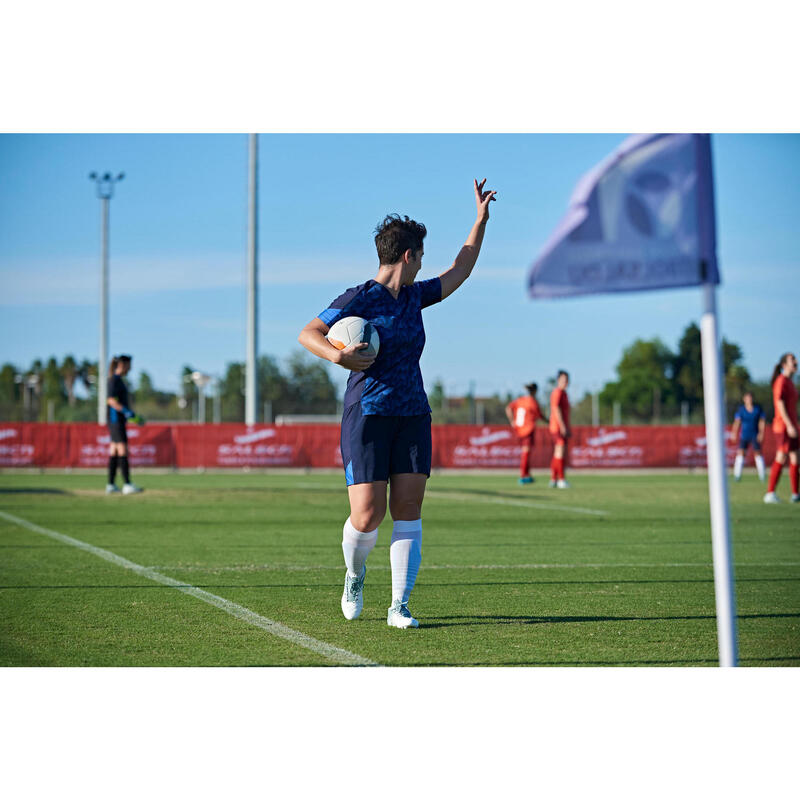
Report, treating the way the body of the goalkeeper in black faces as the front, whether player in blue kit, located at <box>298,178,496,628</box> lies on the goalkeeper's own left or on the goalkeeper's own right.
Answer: on the goalkeeper's own right

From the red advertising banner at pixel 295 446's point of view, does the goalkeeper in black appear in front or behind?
in front

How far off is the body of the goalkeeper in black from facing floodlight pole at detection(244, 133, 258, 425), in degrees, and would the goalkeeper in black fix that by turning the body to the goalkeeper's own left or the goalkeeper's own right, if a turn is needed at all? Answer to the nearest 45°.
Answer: approximately 90° to the goalkeeper's own left

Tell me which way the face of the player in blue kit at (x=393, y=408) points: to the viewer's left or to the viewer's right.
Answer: to the viewer's right

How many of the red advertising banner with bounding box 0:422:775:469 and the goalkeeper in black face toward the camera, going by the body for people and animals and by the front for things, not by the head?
1

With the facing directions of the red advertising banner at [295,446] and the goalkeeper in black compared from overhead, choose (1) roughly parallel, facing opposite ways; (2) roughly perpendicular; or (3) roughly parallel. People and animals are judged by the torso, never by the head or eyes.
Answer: roughly perpendicular

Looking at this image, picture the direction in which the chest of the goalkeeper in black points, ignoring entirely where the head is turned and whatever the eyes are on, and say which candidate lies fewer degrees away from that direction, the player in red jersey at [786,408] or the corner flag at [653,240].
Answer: the player in red jersey

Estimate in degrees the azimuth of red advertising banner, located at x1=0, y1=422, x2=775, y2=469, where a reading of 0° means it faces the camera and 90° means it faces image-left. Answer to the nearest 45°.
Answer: approximately 0°

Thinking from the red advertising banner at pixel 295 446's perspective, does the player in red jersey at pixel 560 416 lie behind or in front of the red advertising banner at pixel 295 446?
in front

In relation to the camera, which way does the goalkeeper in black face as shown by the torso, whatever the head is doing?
to the viewer's right

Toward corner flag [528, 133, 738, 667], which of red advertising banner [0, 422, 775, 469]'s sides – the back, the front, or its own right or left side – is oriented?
front

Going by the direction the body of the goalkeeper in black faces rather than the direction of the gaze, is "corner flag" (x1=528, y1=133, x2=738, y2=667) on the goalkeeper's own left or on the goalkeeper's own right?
on the goalkeeper's own right
